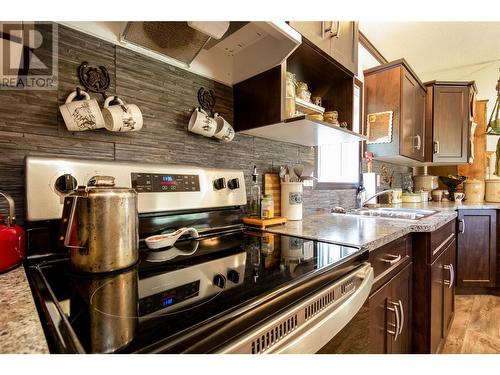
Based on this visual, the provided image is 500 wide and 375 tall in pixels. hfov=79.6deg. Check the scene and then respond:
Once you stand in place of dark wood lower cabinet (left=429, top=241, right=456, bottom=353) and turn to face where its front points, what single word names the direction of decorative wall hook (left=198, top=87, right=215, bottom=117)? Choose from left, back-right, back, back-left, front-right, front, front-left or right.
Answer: back-right

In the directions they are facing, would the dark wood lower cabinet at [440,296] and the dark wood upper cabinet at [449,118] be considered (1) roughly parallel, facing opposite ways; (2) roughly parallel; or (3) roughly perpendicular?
roughly perpendicular

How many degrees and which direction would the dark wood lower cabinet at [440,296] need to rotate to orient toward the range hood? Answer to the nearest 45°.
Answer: approximately 135° to its right

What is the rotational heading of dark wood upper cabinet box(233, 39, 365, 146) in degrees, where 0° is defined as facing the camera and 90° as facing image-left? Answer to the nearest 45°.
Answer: approximately 315°

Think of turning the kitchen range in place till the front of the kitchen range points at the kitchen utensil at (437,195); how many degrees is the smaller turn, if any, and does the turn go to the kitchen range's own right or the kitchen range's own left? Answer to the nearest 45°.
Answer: approximately 90° to the kitchen range's own left

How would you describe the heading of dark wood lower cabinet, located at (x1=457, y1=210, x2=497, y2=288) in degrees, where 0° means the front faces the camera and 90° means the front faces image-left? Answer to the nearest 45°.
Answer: approximately 0°

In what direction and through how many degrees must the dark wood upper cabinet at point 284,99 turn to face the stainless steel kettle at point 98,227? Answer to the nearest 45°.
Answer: approximately 90° to its right

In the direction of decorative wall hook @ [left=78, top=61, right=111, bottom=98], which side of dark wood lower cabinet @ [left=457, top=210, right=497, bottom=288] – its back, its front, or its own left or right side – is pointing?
front

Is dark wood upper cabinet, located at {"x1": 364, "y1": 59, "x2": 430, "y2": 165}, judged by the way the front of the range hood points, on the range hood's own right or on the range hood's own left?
on the range hood's own left

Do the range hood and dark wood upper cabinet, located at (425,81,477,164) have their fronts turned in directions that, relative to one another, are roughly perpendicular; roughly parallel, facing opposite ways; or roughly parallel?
roughly perpendicular
